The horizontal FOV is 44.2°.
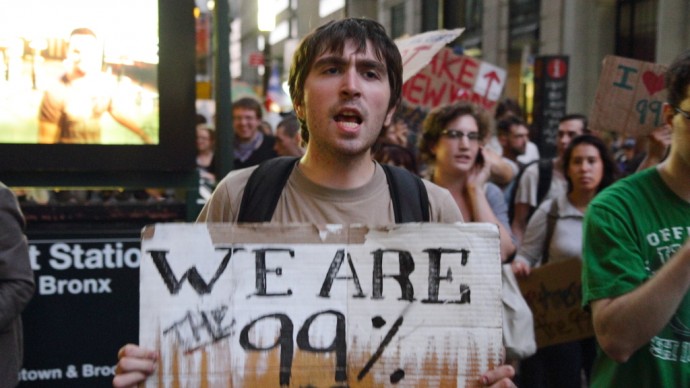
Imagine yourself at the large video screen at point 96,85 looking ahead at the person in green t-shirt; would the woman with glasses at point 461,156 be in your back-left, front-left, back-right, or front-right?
front-left

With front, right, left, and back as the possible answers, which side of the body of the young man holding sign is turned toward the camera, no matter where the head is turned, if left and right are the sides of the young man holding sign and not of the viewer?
front

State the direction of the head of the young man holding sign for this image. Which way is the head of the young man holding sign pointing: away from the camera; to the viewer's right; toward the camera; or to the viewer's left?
toward the camera

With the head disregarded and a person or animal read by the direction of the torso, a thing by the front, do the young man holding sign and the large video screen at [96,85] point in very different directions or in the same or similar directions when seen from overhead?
same or similar directions

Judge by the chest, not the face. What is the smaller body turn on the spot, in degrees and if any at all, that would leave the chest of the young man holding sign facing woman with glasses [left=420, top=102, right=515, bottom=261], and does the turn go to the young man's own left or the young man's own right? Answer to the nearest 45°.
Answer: approximately 180°

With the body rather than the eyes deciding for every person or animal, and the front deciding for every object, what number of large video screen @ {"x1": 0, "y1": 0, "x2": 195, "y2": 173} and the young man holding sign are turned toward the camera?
2

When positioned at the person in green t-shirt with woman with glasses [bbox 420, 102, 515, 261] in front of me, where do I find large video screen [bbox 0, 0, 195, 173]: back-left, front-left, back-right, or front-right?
front-left

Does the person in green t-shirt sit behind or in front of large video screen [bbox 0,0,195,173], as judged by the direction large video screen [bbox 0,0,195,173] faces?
in front

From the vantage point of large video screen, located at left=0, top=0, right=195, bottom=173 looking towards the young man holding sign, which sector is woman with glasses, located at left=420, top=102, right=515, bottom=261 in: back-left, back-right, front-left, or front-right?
front-left

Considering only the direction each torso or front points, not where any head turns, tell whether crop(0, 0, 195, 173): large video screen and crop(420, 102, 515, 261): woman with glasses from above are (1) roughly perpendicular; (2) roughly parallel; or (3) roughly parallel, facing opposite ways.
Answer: roughly parallel

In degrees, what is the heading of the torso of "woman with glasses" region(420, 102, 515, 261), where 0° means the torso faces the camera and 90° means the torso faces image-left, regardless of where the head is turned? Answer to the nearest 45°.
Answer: approximately 315°

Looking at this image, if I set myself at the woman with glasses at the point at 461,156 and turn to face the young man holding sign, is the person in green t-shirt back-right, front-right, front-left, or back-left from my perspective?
front-left

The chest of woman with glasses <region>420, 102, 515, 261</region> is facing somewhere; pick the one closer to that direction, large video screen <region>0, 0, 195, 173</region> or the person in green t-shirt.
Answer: the person in green t-shirt

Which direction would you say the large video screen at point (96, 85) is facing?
toward the camera
